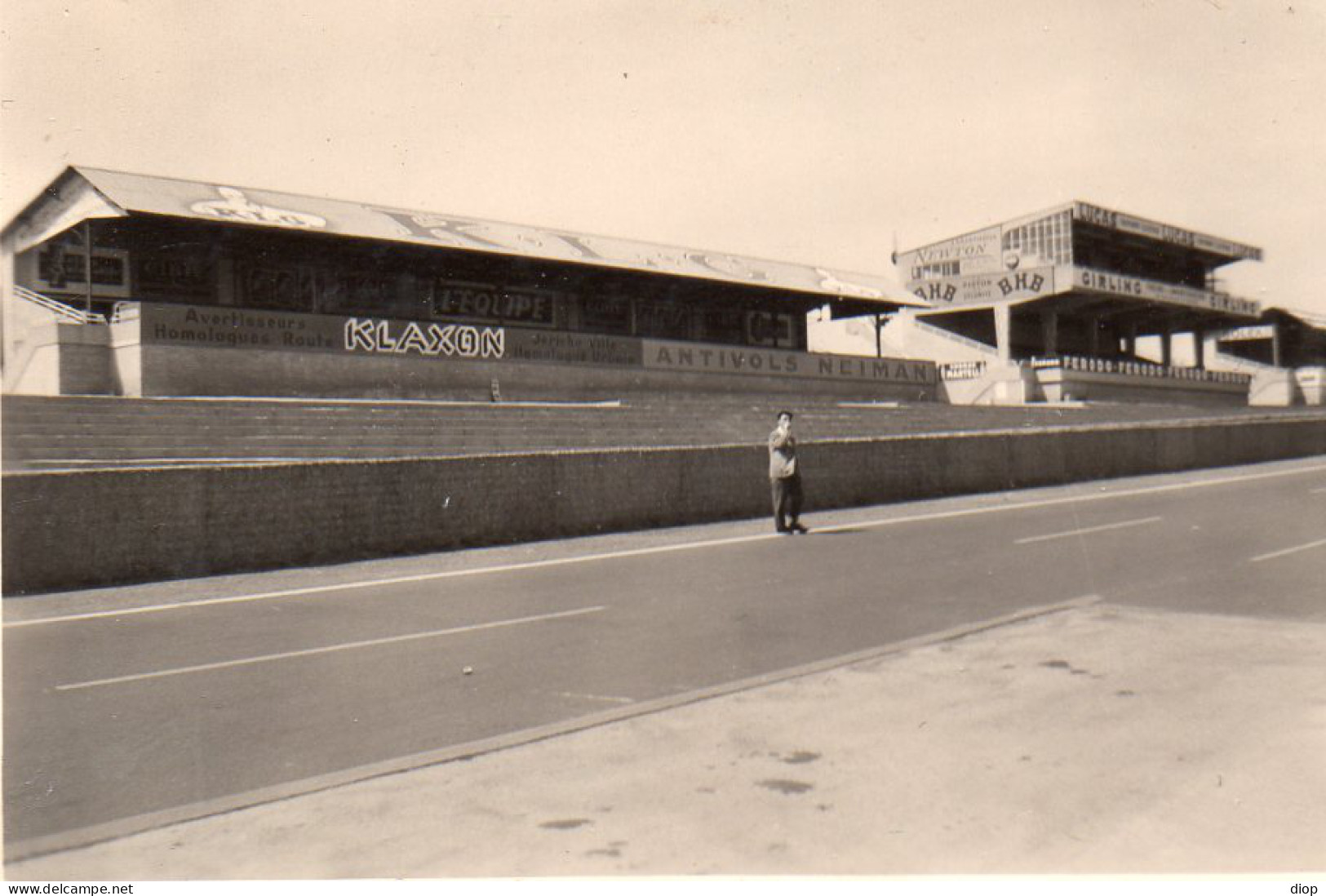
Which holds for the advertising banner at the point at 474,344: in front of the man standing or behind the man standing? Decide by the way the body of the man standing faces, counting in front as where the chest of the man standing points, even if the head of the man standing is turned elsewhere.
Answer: behind

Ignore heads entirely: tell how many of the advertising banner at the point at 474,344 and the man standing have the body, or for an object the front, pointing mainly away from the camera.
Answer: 0

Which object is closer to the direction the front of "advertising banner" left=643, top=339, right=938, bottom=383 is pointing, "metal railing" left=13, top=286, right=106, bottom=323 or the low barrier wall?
the low barrier wall

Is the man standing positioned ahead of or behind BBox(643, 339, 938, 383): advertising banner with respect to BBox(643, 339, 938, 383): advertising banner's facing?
ahead

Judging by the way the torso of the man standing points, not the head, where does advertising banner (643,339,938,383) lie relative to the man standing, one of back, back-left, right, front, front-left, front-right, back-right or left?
back-left

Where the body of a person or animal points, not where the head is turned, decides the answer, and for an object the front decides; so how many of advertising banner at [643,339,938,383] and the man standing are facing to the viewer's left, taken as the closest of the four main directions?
0

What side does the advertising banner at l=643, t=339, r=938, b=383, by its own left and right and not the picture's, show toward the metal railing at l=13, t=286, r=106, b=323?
right

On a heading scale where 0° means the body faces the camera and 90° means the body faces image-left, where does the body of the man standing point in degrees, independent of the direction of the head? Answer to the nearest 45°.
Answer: approximately 315°

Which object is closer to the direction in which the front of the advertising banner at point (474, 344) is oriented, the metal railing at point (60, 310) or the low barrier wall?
the low barrier wall

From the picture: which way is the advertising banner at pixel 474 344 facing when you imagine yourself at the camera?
facing the viewer and to the right of the viewer
